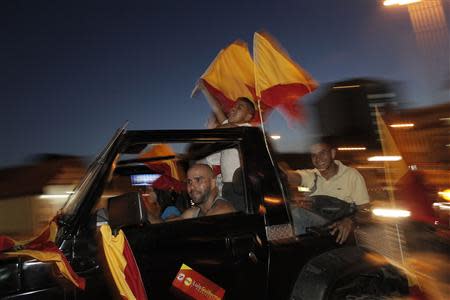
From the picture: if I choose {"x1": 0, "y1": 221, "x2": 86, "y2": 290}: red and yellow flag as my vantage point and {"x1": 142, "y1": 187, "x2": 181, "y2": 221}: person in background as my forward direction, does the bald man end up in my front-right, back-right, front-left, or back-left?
front-right

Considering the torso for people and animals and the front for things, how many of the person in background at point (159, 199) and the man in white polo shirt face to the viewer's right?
0

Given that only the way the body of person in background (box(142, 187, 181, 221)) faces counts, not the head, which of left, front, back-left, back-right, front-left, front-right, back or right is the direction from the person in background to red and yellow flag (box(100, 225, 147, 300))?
left

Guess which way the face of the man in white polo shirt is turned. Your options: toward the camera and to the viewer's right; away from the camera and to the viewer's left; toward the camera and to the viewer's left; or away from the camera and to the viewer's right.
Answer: toward the camera and to the viewer's left

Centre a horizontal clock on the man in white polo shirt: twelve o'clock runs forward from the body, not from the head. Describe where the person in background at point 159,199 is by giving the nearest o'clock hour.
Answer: The person in background is roughly at 1 o'clock from the man in white polo shirt.

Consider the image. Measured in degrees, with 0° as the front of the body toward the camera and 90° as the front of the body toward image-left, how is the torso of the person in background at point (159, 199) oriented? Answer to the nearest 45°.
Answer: approximately 90°

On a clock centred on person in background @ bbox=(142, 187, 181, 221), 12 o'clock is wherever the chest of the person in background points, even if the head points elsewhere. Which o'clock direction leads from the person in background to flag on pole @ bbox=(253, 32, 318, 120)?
The flag on pole is roughly at 7 o'clock from the person in background.

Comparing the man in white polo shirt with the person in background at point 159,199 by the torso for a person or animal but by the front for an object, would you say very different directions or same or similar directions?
same or similar directions

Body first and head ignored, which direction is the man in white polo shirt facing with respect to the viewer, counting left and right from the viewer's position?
facing the viewer and to the left of the viewer
